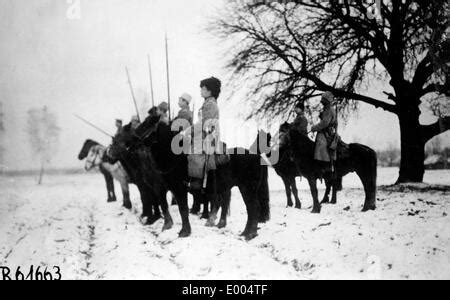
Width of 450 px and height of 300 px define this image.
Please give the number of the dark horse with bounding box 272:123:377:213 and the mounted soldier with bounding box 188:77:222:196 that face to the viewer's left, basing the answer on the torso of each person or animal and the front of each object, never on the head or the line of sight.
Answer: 2

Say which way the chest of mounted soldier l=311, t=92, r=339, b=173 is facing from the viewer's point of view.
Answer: to the viewer's left

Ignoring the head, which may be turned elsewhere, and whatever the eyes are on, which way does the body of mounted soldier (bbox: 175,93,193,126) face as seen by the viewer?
to the viewer's left

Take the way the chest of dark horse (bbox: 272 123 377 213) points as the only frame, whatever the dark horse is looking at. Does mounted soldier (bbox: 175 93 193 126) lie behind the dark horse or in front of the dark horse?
in front

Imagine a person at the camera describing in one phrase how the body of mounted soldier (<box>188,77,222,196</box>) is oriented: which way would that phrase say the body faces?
to the viewer's left

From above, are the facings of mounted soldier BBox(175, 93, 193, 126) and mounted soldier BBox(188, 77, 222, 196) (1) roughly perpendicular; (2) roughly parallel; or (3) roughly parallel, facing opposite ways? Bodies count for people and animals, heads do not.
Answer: roughly parallel

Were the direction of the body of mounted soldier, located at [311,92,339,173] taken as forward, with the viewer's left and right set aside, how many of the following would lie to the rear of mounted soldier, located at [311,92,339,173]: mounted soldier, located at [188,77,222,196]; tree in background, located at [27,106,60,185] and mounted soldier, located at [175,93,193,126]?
0

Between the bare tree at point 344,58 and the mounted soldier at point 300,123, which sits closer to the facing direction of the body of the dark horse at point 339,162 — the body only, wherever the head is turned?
the mounted soldier

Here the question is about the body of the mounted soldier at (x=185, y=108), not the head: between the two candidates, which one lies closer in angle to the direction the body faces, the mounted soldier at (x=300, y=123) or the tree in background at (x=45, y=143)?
the tree in background

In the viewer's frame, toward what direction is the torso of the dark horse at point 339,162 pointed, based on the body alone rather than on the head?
to the viewer's left
